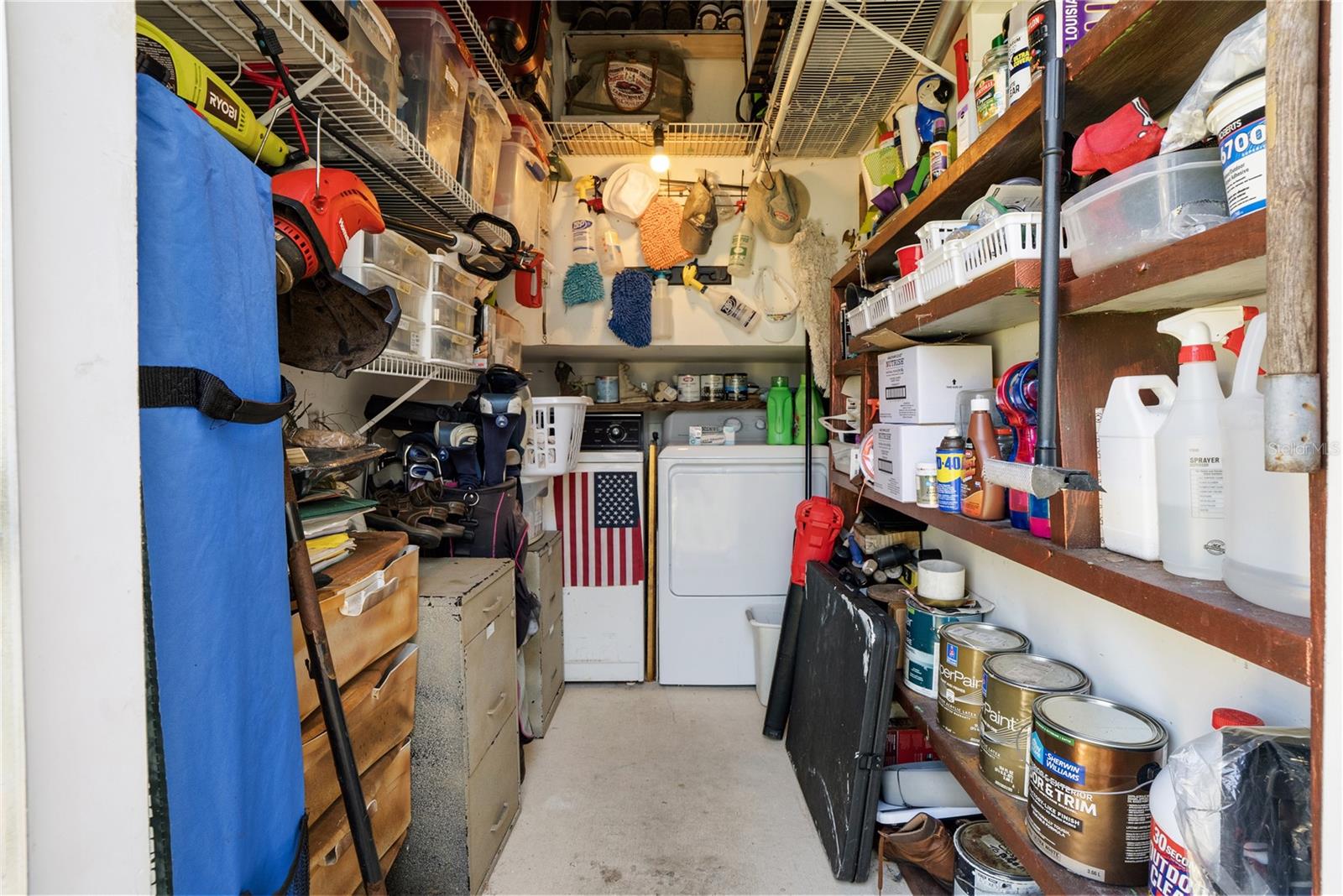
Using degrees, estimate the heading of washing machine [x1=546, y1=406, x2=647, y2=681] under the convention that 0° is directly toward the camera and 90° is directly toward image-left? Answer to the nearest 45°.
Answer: approximately 0°

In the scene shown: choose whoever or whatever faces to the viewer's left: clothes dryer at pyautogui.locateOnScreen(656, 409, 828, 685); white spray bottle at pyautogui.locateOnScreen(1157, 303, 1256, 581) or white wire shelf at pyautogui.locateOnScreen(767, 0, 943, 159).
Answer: the white wire shelf

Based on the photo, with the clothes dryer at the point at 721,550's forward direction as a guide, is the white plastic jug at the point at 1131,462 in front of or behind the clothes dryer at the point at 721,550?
in front

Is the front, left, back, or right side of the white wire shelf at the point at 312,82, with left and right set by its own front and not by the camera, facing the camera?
right

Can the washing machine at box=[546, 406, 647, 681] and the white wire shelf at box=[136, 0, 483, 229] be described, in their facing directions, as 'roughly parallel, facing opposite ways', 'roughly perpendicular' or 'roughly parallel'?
roughly perpendicular

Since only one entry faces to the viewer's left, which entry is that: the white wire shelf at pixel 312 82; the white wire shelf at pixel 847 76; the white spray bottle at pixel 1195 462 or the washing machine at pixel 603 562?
the white wire shelf at pixel 847 76

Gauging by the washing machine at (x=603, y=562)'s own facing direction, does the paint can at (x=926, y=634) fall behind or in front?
in front

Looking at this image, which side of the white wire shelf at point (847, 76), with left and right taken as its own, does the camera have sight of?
left
